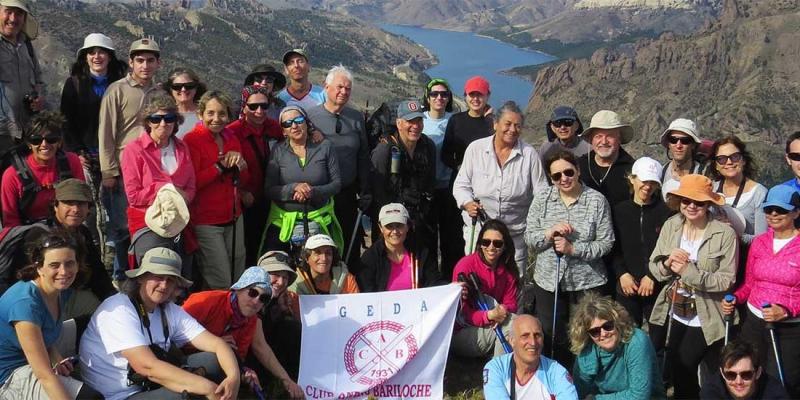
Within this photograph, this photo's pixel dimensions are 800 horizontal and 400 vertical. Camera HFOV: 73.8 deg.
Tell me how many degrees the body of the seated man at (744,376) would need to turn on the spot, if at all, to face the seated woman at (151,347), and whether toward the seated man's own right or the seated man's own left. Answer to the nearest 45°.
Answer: approximately 45° to the seated man's own right

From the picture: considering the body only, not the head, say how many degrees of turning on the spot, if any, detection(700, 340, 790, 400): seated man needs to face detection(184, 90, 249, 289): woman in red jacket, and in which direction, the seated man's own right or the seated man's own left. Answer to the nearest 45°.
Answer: approximately 90° to the seated man's own right

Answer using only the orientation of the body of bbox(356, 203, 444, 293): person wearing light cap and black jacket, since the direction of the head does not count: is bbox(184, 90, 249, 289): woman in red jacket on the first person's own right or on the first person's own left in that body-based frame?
on the first person's own right

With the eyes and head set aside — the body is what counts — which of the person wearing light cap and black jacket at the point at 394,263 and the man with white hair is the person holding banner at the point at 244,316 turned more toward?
the person wearing light cap and black jacket

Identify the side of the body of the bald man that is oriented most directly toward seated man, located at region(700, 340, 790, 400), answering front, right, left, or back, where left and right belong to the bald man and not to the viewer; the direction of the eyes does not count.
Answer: left

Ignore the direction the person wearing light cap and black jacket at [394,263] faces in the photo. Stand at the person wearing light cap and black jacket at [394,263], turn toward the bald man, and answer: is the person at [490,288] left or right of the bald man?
left

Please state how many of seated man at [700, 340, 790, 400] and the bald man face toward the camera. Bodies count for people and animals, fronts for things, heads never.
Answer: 2
